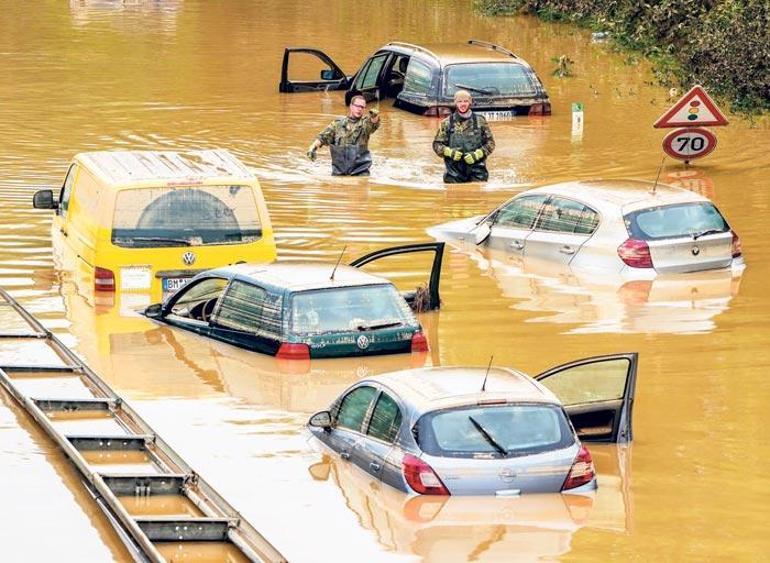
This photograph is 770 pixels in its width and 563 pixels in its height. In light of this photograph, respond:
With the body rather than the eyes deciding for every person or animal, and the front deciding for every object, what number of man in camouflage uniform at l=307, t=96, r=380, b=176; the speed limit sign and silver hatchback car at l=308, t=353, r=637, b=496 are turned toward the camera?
2

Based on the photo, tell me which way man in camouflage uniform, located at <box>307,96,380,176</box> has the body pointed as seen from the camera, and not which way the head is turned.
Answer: toward the camera

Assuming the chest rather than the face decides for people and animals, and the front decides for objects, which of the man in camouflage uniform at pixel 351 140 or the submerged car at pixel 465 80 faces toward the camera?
the man in camouflage uniform

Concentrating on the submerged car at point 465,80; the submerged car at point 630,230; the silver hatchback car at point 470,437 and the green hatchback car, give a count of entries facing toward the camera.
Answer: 0

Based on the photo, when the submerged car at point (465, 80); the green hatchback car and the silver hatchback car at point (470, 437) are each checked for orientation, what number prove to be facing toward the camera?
0

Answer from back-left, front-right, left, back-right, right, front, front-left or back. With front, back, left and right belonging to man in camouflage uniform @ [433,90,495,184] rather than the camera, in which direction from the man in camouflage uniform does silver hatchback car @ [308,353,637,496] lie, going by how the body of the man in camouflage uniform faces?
front

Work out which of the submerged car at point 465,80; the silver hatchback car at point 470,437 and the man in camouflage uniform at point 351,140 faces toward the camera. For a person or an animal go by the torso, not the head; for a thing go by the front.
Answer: the man in camouflage uniform

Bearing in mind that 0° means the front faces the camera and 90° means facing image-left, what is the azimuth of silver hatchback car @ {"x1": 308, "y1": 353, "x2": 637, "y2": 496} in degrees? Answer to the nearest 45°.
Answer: approximately 135°

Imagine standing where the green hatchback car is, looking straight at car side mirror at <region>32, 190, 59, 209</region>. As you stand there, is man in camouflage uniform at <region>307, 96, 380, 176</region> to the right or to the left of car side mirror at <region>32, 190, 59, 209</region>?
right

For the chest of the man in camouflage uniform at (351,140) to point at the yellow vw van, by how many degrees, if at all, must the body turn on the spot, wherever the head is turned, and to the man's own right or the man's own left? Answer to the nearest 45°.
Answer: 0° — they already face it

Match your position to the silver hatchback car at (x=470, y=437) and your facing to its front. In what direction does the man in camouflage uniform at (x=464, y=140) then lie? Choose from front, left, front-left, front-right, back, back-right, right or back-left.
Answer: front-right

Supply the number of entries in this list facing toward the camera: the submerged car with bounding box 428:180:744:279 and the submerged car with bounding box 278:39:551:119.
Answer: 0

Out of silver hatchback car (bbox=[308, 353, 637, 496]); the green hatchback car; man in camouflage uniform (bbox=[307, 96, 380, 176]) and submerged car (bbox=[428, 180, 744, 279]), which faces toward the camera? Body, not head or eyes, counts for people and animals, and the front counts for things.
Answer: the man in camouflage uniform
